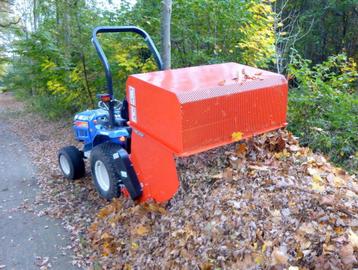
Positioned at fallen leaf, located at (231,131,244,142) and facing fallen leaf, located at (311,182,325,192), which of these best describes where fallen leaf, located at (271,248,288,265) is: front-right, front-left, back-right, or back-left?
front-right

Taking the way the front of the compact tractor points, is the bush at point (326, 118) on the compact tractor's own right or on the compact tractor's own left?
on the compact tractor's own right

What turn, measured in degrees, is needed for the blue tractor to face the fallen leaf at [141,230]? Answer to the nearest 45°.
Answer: approximately 135° to its left

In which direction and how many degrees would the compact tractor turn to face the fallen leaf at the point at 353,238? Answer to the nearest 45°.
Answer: approximately 180°

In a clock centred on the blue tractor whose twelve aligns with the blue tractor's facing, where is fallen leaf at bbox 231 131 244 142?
The fallen leaf is roughly at 6 o'clock from the blue tractor.

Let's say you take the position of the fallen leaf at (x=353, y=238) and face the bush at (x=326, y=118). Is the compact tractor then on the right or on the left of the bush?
left

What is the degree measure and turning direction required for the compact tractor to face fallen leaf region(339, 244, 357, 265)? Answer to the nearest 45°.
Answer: approximately 180°

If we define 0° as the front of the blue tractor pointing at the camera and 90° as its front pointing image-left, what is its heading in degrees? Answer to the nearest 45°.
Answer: approximately 135°

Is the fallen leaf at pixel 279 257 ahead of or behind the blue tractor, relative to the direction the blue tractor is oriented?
behind

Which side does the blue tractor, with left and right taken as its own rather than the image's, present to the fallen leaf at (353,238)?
back

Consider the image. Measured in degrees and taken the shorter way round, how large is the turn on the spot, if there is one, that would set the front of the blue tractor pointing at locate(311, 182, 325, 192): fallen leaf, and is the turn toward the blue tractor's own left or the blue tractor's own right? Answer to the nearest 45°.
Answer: approximately 180°
